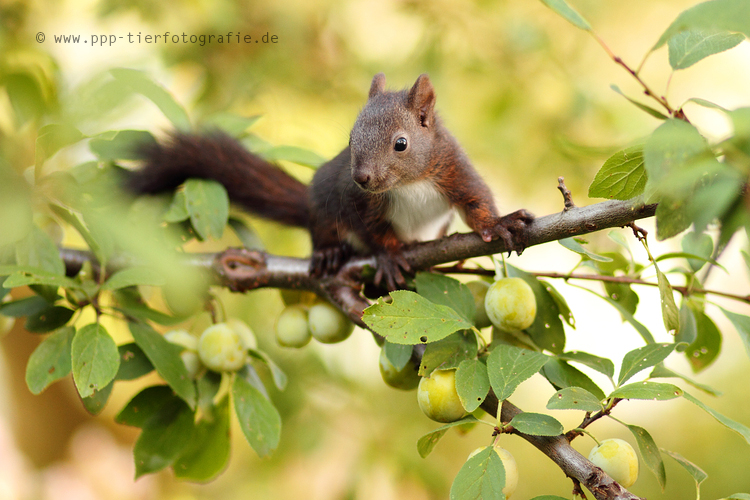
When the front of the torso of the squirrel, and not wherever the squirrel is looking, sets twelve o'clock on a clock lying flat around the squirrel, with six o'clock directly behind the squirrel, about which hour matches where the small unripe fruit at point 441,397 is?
The small unripe fruit is roughly at 1 o'clock from the squirrel.

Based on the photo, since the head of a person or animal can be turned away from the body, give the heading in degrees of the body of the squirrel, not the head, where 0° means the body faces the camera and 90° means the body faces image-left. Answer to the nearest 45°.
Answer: approximately 315°

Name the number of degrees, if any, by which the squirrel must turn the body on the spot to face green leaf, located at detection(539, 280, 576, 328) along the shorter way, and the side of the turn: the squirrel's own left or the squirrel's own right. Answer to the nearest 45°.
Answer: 0° — it already faces it

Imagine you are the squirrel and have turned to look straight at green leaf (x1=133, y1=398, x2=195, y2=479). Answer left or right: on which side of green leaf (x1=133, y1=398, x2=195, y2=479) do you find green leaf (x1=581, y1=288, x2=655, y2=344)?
left

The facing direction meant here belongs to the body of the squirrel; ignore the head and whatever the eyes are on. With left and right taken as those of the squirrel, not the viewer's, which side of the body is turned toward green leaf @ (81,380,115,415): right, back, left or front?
right
